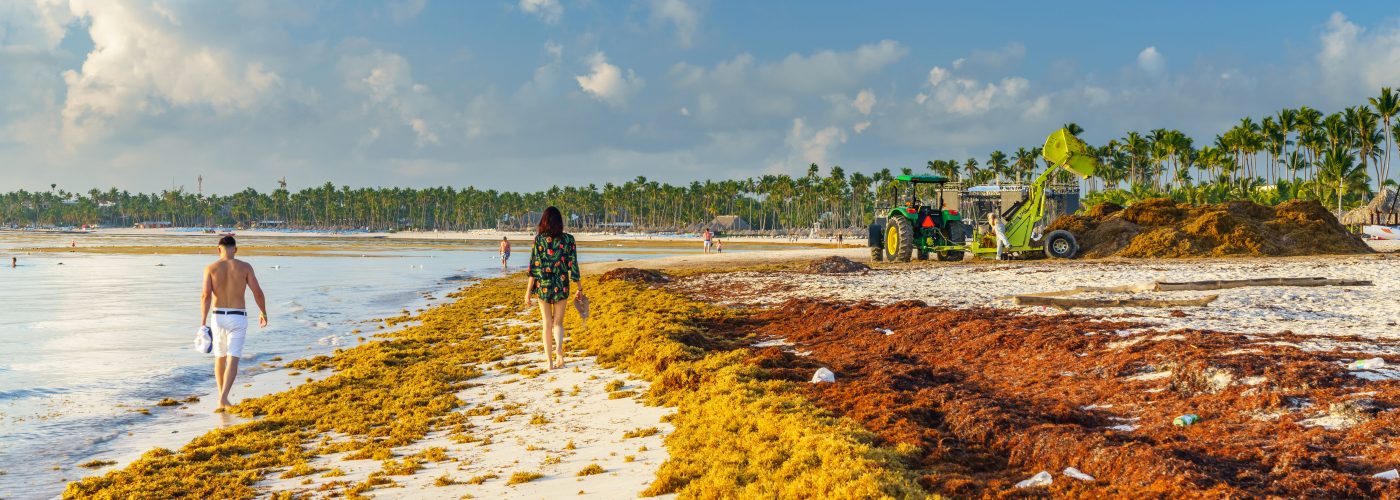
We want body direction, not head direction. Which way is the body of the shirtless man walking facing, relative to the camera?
away from the camera

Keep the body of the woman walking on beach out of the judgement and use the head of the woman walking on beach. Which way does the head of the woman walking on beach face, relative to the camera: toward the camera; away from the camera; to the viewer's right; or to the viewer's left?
away from the camera

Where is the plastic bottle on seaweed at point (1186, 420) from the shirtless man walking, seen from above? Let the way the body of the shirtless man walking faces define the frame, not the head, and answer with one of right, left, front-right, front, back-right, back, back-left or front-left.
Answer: back-right

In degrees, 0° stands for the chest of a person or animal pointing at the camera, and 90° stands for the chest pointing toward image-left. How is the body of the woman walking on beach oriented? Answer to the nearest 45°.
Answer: approximately 180°

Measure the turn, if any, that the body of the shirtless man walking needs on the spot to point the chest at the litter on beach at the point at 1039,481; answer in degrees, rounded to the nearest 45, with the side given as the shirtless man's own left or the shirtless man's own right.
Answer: approximately 135° to the shirtless man's own right

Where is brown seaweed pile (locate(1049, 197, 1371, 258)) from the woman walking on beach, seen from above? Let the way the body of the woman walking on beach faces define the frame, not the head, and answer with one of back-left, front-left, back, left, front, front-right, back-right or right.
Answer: front-right

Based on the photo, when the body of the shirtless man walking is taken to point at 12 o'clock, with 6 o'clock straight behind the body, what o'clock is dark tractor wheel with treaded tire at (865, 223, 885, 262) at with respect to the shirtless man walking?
The dark tractor wheel with treaded tire is roughly at 2 o'clock from the shirtless man walking.

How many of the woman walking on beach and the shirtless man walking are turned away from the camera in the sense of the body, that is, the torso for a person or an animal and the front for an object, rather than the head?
2

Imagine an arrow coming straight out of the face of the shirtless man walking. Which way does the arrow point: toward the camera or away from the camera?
away from the camera
